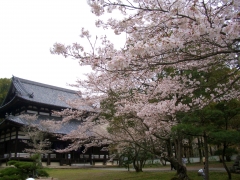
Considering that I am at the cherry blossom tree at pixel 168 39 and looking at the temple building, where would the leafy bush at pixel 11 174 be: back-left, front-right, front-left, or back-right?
front-left

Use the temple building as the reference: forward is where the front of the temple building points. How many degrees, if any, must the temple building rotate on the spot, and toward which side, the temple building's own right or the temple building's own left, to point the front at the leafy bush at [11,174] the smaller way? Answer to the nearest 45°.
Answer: approximately 45° to the temple building's own right

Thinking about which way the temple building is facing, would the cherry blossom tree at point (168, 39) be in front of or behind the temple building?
in front
